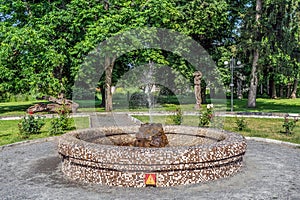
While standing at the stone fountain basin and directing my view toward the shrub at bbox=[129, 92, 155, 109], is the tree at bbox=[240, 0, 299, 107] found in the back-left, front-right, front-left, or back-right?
front-right

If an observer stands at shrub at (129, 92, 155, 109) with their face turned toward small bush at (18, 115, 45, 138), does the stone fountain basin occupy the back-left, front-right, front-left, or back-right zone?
front-left

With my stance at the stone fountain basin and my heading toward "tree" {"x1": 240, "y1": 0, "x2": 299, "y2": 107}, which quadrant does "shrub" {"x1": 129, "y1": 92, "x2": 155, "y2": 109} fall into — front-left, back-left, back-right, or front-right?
front-left

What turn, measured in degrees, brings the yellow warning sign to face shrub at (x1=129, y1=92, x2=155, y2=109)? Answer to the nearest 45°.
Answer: approximately 180°

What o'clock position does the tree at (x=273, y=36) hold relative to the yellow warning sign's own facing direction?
The tree is roughly at 7 o'clock from the yellow warning sign.

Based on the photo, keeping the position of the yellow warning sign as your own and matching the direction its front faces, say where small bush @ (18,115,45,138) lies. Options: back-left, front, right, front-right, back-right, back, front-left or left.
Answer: back-right

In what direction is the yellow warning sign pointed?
toward the camera
